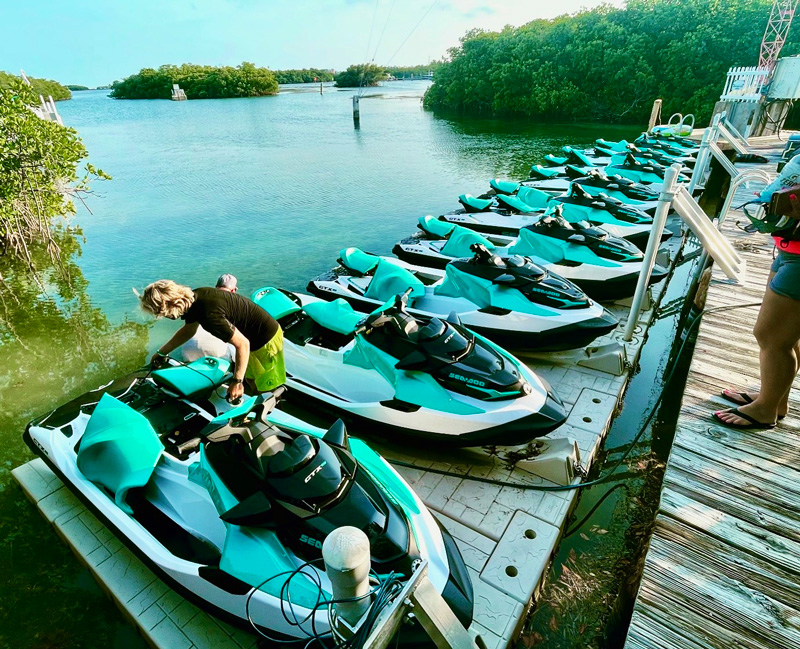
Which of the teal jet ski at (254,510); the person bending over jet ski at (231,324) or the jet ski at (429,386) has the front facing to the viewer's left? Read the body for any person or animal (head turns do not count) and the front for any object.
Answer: the person bending over jet ski

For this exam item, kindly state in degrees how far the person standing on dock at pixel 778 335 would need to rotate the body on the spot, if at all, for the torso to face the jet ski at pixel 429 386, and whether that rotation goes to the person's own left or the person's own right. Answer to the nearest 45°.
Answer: approximately 45° to the person's own left

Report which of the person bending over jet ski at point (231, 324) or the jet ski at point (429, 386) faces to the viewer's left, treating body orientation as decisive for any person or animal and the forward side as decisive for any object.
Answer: the person bending over jet ski

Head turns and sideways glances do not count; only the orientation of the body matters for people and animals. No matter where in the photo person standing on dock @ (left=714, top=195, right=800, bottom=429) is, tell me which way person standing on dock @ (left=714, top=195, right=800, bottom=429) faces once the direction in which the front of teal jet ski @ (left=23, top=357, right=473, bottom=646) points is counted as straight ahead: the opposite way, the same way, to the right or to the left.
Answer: the opposite way

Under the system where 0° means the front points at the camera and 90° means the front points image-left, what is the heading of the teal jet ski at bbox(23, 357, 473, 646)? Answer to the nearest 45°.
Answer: approximately 315°

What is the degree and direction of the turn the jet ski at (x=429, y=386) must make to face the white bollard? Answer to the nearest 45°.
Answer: approximately 45° to its right

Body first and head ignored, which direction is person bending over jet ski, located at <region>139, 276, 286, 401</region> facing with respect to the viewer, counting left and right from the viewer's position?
facing to the left of the viewer

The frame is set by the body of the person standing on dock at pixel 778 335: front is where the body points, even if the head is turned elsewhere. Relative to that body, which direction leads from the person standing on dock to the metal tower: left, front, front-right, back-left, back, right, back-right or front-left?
right

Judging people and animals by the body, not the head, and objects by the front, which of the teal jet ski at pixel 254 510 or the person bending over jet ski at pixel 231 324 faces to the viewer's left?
the person bending over jet ski

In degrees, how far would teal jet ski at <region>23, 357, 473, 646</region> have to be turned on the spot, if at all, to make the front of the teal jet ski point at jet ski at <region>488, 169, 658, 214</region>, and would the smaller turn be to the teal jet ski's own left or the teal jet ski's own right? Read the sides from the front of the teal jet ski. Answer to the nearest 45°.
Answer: approximately 90° to the teal jet ski's own left

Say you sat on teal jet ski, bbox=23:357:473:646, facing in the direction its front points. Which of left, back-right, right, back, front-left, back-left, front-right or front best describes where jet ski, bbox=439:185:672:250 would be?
left

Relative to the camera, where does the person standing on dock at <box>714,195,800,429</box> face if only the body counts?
to the viewer's left

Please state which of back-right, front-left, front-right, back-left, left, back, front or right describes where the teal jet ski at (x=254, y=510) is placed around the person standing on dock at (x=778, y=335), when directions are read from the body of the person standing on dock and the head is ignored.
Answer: front-left

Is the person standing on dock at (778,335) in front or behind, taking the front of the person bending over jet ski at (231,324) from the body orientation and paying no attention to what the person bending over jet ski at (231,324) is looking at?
behind

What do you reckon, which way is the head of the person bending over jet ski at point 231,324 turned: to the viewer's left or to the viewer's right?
to the viewer's left
